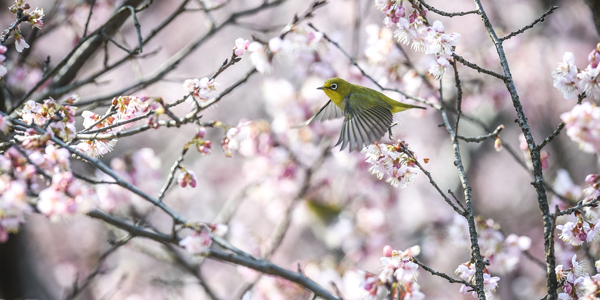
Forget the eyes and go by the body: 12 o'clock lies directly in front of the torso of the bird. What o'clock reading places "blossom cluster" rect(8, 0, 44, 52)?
The blossom cluster is roughly at 11 o'clock from the bird.

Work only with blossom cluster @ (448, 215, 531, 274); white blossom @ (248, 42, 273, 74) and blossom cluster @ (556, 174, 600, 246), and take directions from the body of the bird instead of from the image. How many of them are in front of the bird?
1

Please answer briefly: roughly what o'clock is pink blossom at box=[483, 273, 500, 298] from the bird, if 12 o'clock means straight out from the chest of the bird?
The pink blossom is roughly at 7 o'clock from the bird.

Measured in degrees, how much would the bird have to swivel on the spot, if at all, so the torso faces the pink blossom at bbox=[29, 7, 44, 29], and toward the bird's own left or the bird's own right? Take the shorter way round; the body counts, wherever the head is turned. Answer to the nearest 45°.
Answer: approximately 45° to the bird's own left

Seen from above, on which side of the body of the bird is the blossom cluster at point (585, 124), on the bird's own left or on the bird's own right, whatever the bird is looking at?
on the bird's own left

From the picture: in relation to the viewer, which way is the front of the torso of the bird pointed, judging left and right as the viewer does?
facing to the left of the viewer

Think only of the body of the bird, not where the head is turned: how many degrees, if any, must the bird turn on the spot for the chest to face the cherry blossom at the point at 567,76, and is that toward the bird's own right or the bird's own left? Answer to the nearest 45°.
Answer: approximately 135° to the bird's own left

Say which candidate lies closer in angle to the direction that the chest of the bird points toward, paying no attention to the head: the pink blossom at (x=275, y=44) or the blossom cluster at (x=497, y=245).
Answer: the pink blossom

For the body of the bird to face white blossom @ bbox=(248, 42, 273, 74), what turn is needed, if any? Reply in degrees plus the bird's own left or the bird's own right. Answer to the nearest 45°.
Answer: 0° — it already faces it

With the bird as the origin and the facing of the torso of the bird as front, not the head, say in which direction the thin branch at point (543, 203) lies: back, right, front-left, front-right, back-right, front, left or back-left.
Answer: back-left

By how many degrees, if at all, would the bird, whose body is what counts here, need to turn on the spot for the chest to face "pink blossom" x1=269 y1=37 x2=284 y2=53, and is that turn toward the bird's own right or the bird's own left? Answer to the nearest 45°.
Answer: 0° — it already faces it
